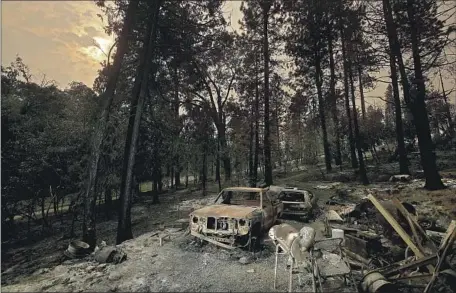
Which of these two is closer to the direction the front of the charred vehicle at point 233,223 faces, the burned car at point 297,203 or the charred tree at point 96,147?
the charred tree

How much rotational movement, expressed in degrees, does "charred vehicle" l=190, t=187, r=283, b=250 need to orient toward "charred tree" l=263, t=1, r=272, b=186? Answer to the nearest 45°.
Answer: approximately 135° to its right

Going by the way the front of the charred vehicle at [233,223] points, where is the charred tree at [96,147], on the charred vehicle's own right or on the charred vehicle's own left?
on the charred vehicle's own right

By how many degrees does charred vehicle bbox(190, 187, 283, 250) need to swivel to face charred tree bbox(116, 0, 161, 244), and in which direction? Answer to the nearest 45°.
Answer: approximately 90° to its right

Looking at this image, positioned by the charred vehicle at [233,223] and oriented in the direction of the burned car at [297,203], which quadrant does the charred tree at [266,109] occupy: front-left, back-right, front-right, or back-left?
front-left

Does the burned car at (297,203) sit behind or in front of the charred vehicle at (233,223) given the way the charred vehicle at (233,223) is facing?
behind

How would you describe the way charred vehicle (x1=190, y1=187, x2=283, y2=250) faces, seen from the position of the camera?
facing the viewer and to the left of the viewer

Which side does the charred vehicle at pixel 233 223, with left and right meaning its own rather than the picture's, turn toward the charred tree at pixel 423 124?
back

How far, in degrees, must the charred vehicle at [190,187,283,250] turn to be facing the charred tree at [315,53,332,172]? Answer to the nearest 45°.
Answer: approximately 180°
